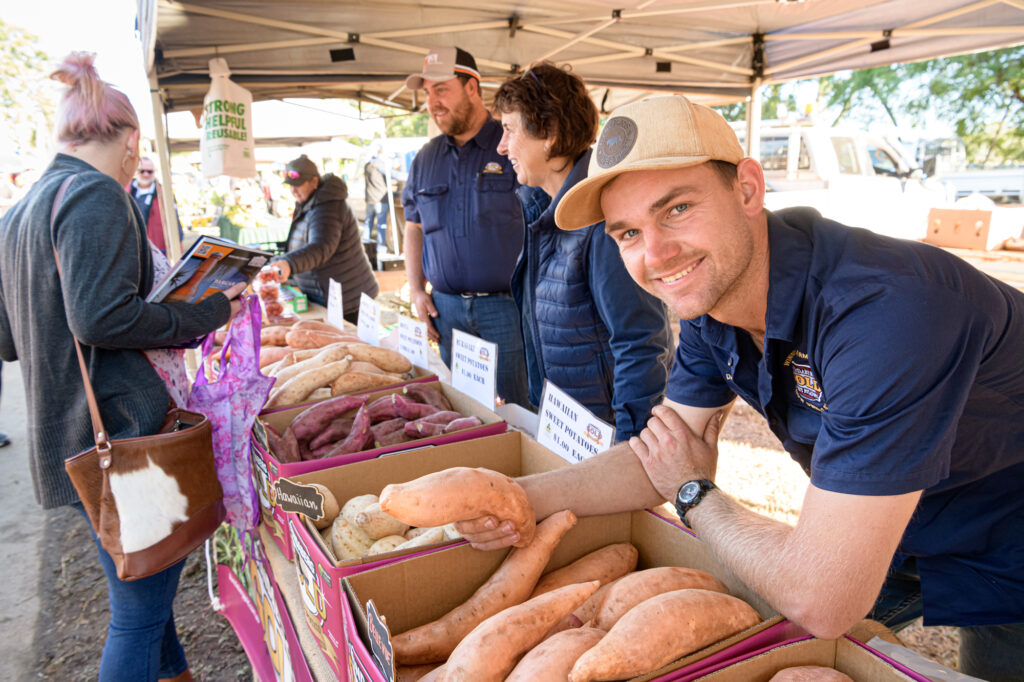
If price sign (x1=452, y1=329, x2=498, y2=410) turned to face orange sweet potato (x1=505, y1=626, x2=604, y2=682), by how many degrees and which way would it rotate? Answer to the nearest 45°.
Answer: approximately 45° to its left

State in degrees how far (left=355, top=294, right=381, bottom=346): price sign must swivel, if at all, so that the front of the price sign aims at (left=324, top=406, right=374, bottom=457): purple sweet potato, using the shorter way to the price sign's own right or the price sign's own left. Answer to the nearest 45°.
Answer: approximately 45° to the price sign's own left

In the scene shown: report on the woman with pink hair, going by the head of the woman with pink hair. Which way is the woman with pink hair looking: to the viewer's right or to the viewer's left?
to the viewer's right

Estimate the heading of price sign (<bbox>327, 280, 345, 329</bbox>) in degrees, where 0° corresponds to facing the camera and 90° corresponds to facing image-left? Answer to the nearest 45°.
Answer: approximately 45°

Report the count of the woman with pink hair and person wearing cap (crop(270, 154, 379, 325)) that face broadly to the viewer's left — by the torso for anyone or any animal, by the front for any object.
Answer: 1

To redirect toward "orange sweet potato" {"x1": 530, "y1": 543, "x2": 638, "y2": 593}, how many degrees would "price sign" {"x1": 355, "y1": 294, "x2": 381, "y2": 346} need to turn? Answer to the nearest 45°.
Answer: approximately 45° to its left

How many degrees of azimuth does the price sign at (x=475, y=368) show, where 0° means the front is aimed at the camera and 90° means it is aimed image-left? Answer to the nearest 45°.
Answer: approximately 45°

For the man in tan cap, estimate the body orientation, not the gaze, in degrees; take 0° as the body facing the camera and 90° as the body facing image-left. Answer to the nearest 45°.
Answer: approximately 45°

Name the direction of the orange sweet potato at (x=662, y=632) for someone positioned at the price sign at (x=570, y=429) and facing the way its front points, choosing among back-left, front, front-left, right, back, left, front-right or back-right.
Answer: front-left

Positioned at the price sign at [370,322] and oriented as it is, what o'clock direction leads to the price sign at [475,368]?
the price sign at [475,368] is roughly at 10 o'clock from the price sign at [370,322].

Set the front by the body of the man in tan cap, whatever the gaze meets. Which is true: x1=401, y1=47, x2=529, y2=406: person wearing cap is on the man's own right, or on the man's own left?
on the man's own right

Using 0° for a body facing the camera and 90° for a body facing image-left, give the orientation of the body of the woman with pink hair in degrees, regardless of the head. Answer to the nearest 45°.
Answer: approximately 225°

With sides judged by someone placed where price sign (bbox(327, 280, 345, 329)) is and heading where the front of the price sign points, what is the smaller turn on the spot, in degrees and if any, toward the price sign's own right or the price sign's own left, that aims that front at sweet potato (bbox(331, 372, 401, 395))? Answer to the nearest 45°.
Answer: approximately 45° to the price sign's own left

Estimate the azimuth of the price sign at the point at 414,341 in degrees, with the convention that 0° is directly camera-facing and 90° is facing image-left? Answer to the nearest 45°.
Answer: approximately 45°

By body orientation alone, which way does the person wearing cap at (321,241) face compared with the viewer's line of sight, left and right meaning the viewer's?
facing to the left of the viewer

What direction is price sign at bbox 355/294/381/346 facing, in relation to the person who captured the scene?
facing the viewer and to the left of the viewer
